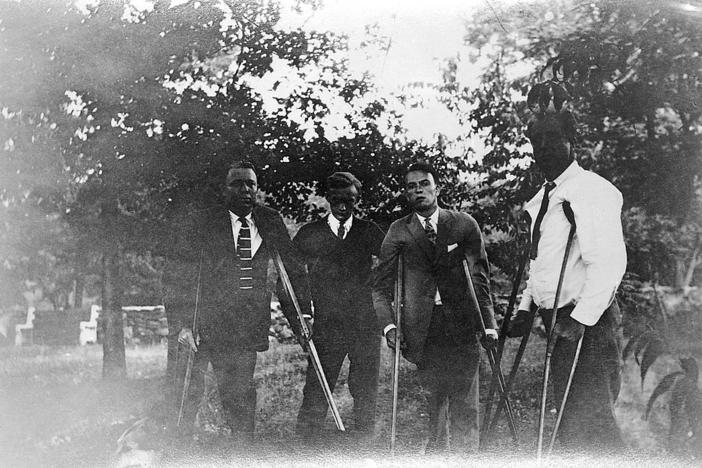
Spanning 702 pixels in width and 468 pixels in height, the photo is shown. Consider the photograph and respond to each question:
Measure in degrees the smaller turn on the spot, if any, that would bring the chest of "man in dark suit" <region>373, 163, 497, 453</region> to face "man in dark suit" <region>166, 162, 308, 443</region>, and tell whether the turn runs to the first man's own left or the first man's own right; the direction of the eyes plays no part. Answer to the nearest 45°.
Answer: approximately 90° to the first man's own right

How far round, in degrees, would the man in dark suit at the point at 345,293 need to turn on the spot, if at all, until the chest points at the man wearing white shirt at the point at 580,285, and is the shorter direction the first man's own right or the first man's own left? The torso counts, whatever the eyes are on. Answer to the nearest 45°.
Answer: approximately 90° to the first man's own left

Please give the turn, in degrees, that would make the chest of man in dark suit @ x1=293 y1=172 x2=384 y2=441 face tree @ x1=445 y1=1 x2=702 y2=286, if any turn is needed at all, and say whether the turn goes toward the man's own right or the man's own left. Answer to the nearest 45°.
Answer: approximately 90° to the man's own left

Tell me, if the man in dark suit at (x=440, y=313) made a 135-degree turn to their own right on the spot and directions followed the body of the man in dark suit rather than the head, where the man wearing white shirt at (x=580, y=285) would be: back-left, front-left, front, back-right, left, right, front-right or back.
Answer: back-right

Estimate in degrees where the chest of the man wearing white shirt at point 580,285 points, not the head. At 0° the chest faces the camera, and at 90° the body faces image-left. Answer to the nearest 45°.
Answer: approximately 45°

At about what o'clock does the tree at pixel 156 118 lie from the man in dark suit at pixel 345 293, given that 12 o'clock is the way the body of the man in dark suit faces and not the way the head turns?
The tree is roughly at 5 o'clock from the man in dark suit.

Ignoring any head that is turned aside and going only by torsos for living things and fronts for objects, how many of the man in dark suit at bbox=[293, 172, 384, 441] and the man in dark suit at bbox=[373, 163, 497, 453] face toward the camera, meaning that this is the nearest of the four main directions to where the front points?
2

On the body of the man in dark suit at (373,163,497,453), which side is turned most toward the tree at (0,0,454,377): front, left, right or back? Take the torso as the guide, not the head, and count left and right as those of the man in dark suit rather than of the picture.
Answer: right
